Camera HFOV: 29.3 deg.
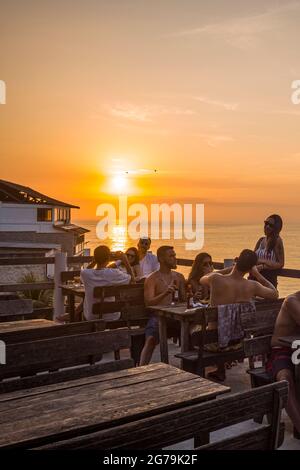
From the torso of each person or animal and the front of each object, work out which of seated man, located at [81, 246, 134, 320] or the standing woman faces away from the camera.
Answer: the seated man

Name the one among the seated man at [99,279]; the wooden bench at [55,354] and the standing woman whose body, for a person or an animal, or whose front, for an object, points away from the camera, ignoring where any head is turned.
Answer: the seated man

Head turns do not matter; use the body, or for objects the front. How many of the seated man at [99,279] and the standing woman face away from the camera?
1

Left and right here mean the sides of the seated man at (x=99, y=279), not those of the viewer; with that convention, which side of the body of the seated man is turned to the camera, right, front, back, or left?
back

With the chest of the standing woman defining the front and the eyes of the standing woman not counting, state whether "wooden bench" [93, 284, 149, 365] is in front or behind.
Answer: in front

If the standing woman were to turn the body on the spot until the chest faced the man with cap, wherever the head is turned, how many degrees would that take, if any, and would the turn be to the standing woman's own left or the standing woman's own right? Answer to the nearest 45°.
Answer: approximately 90° to the standing woman's own right

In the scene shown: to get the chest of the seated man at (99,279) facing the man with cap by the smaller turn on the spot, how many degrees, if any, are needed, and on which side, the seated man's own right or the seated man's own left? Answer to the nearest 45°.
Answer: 0° — they already face them

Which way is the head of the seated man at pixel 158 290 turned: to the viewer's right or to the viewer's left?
to the viewer's right

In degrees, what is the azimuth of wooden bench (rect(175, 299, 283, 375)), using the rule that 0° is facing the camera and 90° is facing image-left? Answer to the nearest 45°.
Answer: approximately 135°

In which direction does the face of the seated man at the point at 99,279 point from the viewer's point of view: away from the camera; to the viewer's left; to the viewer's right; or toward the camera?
away from the camera

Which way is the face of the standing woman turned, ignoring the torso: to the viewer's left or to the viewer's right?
to the viewer's left

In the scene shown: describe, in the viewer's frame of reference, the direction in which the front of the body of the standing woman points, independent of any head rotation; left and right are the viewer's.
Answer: facing the viewer and to the left of the viewer
